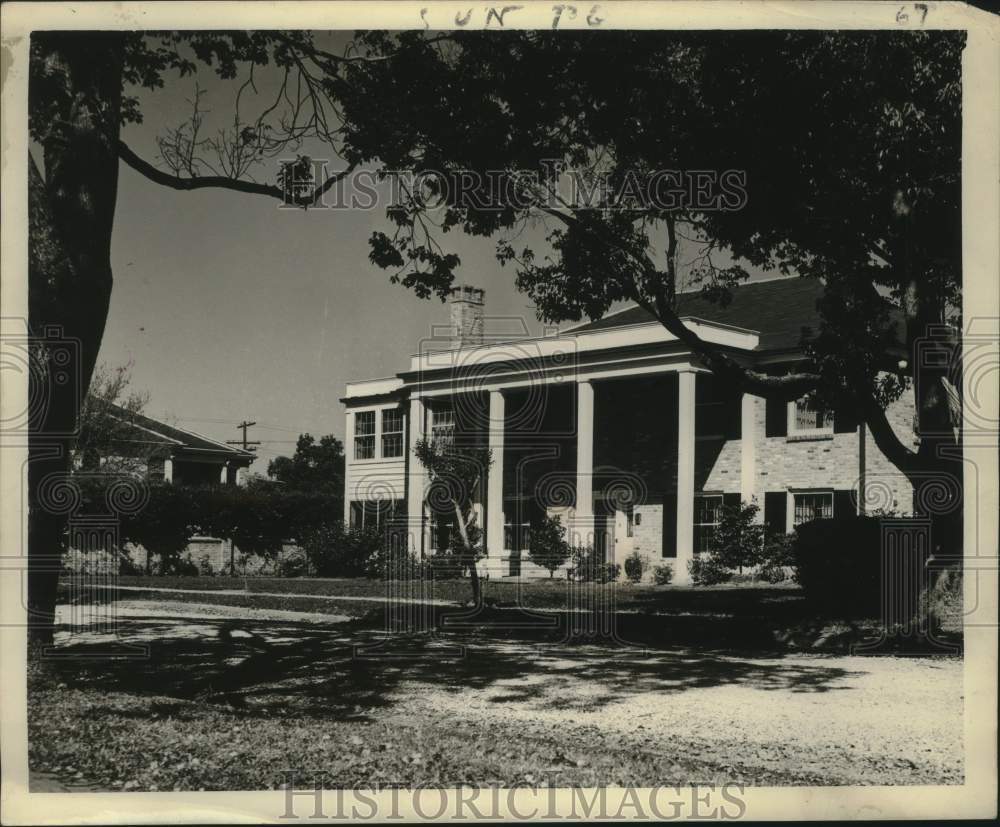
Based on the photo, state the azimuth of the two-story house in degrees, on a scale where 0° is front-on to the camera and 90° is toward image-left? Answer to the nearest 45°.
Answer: approximately 45°

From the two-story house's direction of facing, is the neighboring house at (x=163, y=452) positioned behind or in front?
in front
